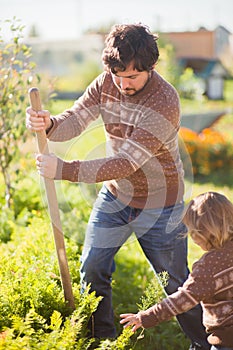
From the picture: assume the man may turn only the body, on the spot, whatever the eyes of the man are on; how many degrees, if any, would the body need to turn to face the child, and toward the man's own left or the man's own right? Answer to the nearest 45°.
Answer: approximately 45° to the man's own left

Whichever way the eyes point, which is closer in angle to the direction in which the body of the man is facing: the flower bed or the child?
the child

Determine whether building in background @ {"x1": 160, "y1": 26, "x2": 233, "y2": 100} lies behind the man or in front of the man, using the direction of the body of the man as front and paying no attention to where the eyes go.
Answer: behind

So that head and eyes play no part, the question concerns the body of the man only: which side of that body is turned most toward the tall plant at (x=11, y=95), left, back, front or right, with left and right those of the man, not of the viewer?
right

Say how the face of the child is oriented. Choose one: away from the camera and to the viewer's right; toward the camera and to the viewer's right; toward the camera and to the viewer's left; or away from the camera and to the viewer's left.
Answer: away from the camera and to the viewer's left

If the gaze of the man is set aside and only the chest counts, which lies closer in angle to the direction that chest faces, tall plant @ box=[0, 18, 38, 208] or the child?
the child

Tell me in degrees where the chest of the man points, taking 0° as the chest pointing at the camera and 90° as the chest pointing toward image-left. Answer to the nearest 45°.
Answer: approximately 45°
